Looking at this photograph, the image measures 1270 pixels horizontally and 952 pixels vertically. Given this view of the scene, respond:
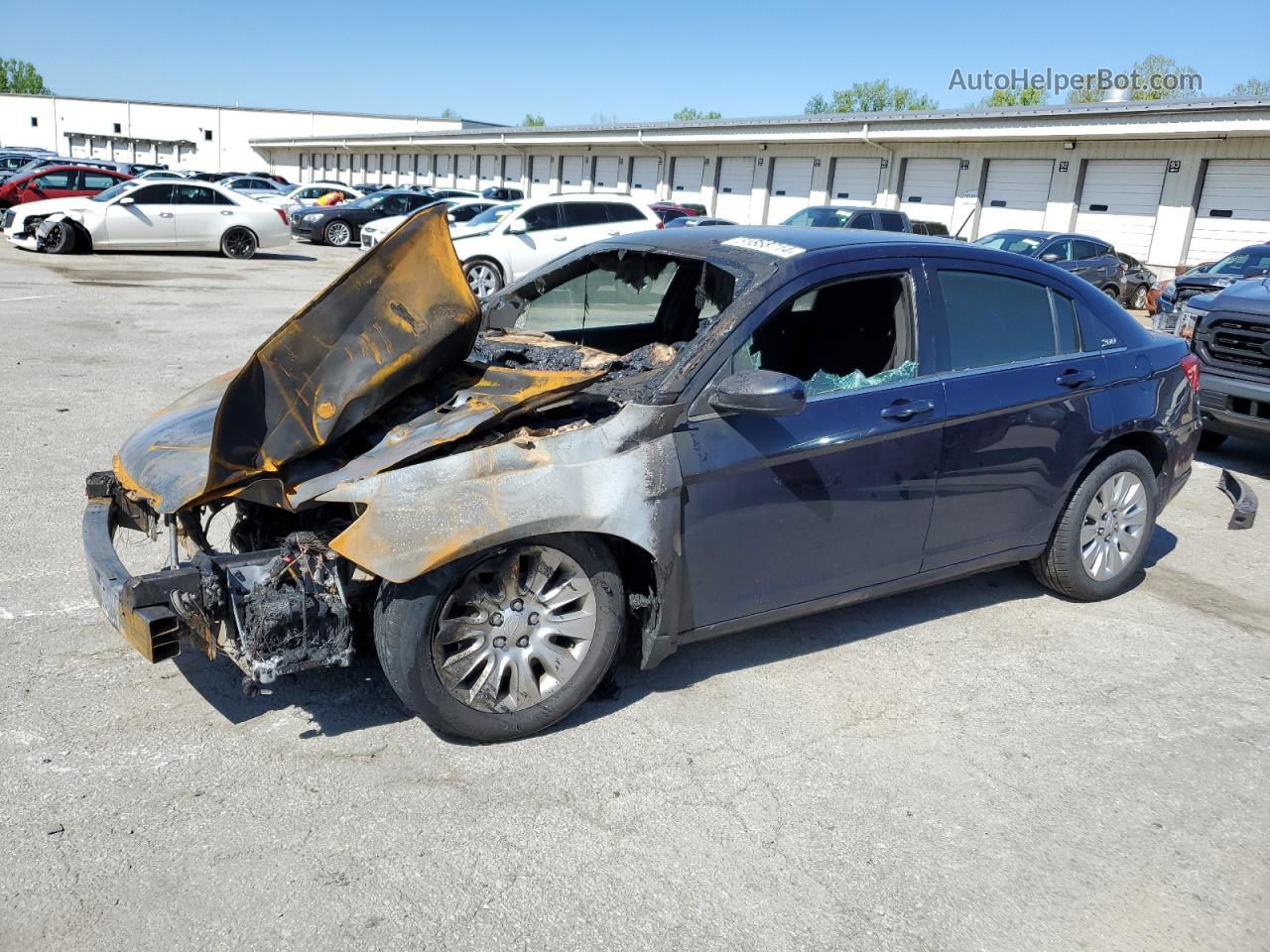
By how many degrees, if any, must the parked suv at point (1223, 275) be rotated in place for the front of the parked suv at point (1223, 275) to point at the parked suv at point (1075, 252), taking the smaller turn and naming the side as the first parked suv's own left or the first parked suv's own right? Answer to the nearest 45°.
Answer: approximately 90° to the first parked suv's own right

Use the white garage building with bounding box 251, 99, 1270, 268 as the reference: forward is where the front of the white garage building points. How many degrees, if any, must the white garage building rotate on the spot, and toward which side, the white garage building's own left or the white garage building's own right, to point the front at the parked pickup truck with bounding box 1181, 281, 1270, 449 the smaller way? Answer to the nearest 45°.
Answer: approximately 45° to the white garage building's own left

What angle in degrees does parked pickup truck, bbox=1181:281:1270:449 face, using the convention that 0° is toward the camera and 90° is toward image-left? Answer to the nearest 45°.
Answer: approximately 45°

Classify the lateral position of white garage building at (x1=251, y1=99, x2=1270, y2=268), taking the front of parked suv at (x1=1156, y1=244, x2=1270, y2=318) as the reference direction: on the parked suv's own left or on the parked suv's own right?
on the parked suv's own right

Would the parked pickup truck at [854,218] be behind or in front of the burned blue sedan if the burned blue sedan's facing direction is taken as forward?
behind

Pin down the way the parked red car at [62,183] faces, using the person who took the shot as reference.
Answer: facing to the left of the viewer

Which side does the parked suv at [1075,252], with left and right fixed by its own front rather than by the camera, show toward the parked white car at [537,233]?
front

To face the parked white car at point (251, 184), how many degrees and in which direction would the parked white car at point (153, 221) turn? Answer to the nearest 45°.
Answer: approximately 90° to its right

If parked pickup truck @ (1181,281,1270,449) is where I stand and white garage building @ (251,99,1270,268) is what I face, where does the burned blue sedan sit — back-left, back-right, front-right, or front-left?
back-left

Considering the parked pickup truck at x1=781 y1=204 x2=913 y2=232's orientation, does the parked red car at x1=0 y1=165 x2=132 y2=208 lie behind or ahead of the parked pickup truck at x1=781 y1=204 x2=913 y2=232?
ahead

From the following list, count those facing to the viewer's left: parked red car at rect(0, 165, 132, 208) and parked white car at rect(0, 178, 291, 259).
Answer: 2

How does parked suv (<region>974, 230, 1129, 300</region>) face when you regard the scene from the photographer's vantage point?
facing the viewer and to the left of the viewer

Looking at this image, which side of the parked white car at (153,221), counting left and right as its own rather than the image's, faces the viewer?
left

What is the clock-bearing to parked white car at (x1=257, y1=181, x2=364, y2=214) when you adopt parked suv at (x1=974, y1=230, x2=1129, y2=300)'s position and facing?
The parked white car is roughly at 2 o'clock from the parked suv.

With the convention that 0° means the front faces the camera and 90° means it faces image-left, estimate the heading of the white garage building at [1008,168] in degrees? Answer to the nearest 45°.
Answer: approximately 45°

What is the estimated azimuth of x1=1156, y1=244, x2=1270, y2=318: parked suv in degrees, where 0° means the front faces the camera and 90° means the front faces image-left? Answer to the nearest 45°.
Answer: approximately 45°

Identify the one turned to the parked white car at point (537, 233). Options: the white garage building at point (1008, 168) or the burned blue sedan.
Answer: the white garage building
